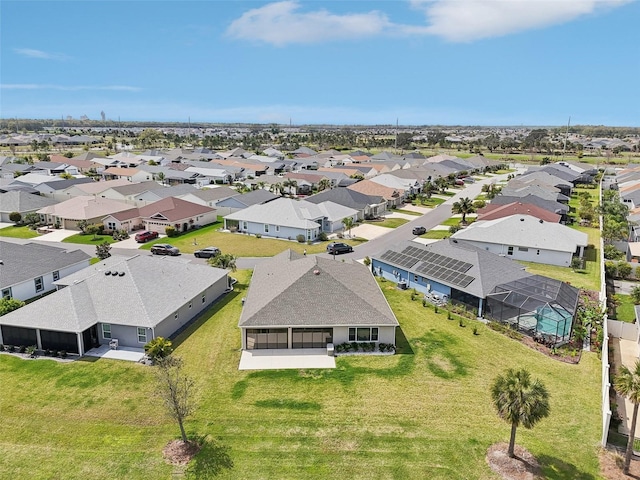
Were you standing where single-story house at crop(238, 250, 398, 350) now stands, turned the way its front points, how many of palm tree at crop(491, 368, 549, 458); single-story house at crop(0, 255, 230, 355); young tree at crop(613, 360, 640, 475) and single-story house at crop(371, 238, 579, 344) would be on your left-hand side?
1

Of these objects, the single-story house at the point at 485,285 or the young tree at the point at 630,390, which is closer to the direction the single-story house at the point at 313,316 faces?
the single-story house

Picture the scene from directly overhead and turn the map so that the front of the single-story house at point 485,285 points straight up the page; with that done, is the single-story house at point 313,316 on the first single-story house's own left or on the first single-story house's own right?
on the first single-story house's own left

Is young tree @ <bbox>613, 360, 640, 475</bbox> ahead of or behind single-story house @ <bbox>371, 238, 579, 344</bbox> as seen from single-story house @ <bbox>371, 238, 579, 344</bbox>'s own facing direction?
behind

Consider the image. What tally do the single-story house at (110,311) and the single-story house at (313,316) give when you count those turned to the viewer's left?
0

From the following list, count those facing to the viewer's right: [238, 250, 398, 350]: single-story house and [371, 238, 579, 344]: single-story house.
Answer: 0

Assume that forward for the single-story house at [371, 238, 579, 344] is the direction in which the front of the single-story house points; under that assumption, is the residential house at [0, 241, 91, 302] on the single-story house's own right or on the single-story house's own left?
on the single-story house's own left

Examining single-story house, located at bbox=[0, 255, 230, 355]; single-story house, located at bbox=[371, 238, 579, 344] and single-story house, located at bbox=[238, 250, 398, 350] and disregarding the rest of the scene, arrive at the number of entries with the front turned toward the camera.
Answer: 0

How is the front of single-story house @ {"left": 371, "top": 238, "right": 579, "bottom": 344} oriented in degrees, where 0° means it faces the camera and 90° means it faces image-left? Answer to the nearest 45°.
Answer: approximately 135°

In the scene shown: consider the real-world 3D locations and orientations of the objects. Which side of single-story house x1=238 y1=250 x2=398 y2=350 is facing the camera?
back

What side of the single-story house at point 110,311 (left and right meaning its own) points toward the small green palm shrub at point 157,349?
right

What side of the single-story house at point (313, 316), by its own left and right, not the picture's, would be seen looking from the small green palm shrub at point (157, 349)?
left

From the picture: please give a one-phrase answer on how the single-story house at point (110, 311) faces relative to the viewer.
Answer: facing away from the viewer and to the right of the viewer
